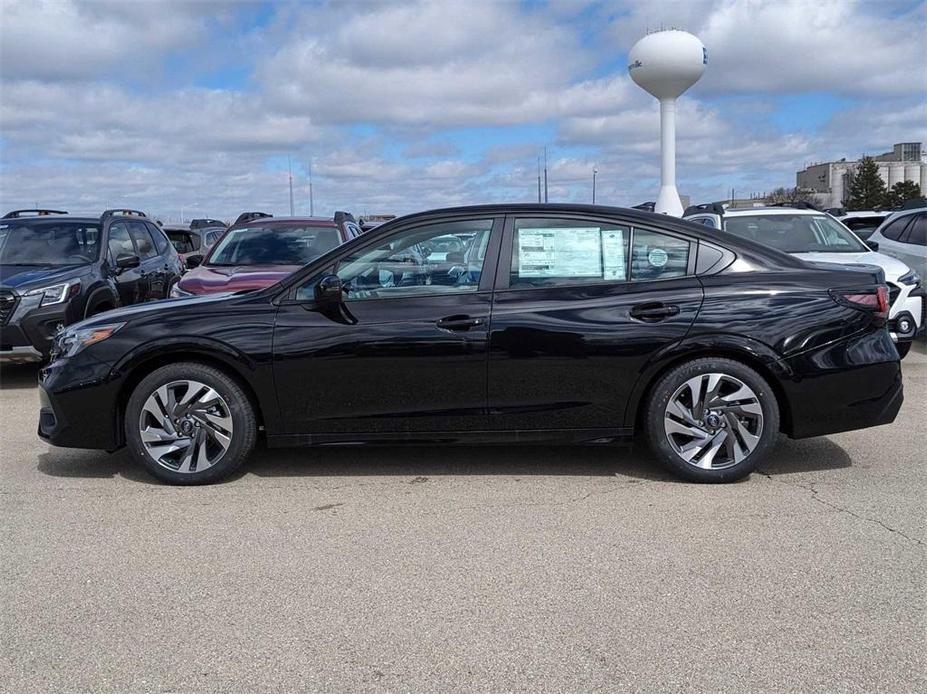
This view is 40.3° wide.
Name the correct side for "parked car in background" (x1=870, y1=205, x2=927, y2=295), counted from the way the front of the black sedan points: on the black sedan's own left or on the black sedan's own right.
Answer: on the black sedan's own right

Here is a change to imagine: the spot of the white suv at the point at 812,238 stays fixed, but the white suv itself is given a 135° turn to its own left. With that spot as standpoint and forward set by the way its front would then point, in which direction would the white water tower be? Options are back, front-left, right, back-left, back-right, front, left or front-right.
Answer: front

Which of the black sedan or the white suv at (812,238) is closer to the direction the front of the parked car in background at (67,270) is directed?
the black sedan

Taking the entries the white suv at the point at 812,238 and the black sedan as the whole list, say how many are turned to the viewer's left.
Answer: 1

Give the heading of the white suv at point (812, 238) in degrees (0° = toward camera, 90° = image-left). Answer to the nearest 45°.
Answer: approximately 315°

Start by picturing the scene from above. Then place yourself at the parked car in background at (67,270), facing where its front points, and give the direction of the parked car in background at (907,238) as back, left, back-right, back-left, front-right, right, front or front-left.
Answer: back-left

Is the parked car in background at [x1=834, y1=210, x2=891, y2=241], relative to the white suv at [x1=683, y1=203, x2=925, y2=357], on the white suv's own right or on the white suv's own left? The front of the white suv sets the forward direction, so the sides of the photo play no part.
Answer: on the white suv's own left

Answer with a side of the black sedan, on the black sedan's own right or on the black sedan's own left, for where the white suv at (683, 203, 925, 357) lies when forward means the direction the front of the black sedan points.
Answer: on the black sedan's own right

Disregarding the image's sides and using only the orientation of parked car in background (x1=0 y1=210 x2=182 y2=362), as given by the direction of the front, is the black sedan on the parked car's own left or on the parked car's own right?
on the parked car's own left

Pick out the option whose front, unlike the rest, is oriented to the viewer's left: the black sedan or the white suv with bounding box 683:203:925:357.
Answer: the black sedan

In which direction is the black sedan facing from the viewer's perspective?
to the viewer's left

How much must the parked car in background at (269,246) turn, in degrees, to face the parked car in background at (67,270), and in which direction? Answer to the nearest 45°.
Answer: approximately 45° to its right

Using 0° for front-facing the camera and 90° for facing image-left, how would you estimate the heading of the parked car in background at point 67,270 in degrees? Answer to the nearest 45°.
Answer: approximately 45°
